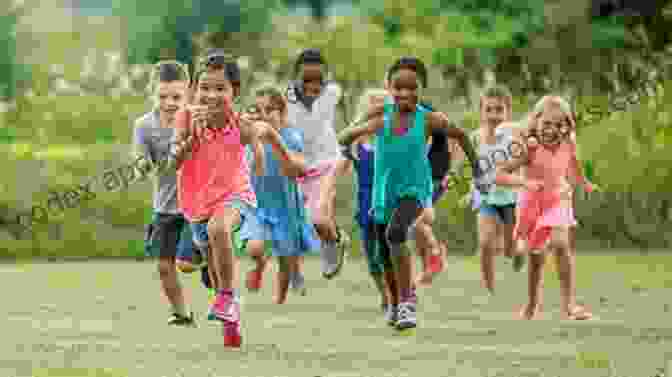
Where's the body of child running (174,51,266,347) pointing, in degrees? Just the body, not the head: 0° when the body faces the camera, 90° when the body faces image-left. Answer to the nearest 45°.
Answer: approximately 0°

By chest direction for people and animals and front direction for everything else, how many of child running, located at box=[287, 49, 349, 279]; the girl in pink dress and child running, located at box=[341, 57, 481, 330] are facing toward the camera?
3

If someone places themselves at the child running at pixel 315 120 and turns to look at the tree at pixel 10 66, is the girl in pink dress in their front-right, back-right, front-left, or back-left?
back-right

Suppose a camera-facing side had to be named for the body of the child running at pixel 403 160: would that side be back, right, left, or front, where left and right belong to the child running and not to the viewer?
front
